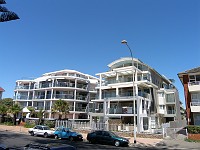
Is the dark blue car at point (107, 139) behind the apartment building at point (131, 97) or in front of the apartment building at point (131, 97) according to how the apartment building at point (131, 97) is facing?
in front

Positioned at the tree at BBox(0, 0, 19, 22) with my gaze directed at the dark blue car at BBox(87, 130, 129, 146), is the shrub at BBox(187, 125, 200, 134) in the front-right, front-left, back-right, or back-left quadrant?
front-right

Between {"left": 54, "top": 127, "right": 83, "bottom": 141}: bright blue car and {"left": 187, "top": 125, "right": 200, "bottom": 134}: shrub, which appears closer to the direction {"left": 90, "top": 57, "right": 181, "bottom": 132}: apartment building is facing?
the bright blue car

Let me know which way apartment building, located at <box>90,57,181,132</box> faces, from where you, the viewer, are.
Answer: facing the viewer and to the left of the viewer

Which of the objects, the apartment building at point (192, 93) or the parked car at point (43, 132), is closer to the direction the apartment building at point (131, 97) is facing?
the parked car

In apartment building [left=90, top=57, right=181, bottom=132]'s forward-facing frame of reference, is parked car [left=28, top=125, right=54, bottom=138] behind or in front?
in front

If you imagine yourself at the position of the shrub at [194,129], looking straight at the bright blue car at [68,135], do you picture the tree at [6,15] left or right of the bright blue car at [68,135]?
left

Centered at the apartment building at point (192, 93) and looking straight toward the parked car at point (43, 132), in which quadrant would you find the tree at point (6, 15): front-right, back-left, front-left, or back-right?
front-left

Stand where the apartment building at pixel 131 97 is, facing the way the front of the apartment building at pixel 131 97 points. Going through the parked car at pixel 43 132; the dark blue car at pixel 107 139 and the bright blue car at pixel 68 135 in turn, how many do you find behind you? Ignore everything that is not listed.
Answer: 0

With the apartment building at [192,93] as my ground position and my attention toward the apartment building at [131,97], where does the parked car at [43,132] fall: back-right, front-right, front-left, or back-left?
front-left

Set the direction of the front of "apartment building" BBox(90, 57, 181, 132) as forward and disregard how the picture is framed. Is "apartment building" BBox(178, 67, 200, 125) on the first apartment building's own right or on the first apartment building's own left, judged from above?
on the first apartment building's own left

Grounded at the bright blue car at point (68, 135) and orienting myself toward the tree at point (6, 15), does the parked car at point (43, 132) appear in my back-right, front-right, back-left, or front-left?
back-right

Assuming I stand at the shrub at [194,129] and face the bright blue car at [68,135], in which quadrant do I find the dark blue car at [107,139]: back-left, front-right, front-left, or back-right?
front-left
